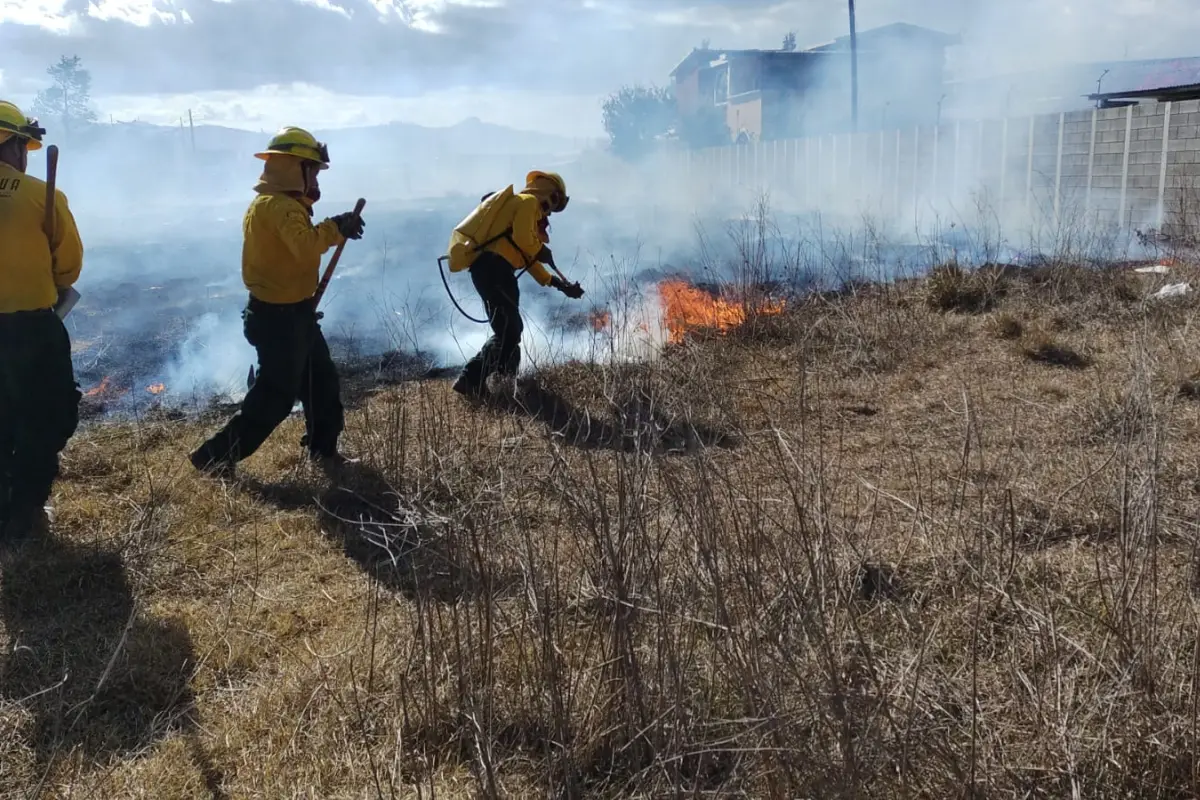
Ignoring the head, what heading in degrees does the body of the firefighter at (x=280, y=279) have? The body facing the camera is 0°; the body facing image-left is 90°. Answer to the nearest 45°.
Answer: approximately 270°

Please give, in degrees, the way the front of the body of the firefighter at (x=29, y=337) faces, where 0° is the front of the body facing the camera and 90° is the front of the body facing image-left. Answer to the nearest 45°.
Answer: approximately 225°

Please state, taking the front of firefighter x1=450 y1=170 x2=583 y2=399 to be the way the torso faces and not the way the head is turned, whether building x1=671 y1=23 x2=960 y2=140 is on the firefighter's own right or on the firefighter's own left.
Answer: on the firefighter's own left

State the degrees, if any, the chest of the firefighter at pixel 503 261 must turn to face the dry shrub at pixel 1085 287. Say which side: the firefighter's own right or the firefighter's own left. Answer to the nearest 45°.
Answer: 0° — they already face it

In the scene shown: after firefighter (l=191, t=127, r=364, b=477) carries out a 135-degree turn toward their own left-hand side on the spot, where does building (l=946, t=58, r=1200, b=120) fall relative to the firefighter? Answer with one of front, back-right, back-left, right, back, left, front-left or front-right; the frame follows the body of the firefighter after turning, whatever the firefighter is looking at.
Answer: right

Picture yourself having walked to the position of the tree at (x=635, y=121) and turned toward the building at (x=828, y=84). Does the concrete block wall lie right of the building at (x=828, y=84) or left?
right

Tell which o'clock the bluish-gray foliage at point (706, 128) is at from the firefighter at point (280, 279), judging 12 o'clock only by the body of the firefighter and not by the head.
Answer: The bluish-gray foliage is roughly at 10 o'clock from the firefighter.

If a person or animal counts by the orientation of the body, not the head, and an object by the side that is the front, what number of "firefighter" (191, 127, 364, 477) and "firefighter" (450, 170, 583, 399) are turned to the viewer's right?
2

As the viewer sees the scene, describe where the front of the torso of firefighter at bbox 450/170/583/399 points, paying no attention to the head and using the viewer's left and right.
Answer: facing to the right of the viewer

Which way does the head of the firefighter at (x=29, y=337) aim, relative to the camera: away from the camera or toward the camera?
away from the camera

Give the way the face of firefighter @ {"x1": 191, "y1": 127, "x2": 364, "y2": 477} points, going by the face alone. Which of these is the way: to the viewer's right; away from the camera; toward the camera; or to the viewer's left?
to the viewer's right

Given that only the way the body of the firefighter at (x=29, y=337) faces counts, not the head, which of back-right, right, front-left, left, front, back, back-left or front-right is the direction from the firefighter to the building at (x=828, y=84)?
front

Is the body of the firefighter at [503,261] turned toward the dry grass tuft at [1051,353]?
yes

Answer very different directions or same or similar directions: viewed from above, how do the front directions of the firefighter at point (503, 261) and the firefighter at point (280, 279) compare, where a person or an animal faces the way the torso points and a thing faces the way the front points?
same or similar directions
